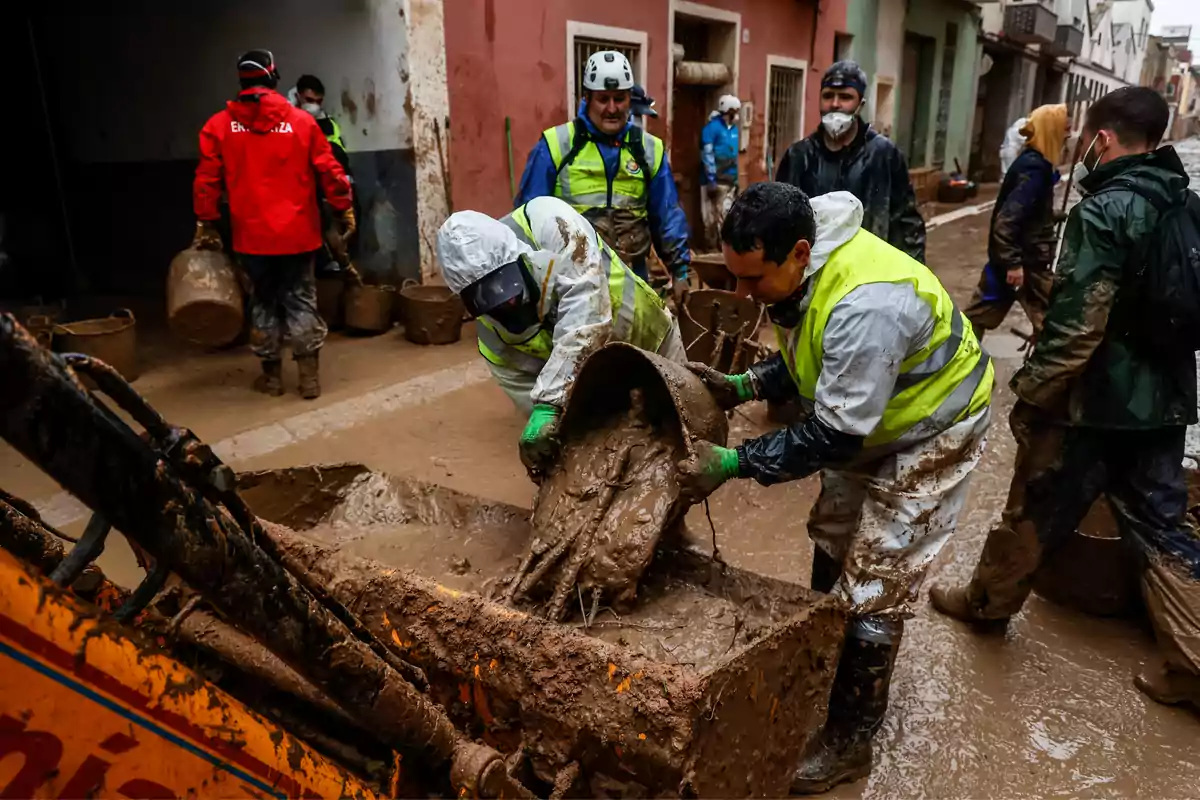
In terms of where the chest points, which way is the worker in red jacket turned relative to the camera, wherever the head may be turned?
away from the camera

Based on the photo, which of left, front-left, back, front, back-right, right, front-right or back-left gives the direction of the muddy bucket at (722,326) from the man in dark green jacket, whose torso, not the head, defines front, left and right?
front-right

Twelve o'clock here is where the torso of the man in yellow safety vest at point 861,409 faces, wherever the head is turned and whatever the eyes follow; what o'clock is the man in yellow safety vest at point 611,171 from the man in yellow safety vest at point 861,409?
the man in yellow safety vest at point 611,171 is roughly at 2 o'clock from the man in yellow safety vest at point 861,409.

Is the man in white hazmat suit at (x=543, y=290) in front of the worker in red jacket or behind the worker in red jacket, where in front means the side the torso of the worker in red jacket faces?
behind

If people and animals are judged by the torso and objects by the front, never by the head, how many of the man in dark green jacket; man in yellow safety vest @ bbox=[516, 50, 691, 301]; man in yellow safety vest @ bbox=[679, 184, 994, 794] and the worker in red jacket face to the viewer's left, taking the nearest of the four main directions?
2

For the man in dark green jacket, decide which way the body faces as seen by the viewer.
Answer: to the viewer's left

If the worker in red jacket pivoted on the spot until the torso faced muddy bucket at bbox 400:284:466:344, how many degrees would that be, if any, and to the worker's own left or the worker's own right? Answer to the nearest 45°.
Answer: approximately 45° to the worker's own right

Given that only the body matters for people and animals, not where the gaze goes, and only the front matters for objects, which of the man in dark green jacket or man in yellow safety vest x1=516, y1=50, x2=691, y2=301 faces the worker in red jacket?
the man in dark green jacket

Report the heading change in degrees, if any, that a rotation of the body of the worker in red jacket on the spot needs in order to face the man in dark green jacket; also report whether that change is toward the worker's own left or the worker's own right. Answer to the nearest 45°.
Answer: approximately 135° to the worker's own right

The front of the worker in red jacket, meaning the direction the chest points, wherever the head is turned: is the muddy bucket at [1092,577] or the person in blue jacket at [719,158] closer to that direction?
the person in blue jacket

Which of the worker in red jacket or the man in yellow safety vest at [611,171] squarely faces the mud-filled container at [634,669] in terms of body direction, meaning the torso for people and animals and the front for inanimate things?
the man in yellow safety vest

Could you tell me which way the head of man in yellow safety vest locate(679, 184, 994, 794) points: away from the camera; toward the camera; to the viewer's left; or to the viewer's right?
to the viewer's left

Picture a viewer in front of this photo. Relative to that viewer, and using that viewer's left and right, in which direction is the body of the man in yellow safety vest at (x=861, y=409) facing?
facing to the left of the viewer

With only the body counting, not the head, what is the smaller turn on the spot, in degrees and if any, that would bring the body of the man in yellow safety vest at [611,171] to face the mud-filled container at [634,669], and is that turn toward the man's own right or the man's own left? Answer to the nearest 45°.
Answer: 0° — they already face it

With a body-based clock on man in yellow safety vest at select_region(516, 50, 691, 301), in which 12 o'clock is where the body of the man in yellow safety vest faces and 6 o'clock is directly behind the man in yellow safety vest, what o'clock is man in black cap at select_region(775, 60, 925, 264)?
The man in black cap is roughly at 9 o'clock from the man in yellow safety vest.
